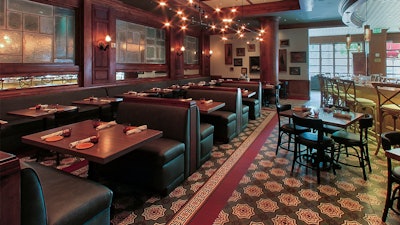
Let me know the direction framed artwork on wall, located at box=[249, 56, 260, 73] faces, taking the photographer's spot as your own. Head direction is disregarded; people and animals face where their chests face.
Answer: facing the viewer

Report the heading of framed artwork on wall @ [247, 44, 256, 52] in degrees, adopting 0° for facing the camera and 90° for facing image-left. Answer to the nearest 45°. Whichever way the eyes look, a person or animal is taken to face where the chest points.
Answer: approximately 0°

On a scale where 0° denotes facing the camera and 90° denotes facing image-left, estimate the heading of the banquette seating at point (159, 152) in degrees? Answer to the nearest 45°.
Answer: approximately 45°

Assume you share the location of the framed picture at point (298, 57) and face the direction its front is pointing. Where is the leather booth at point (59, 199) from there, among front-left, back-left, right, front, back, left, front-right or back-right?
front

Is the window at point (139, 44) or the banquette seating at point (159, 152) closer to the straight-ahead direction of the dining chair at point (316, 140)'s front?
the window

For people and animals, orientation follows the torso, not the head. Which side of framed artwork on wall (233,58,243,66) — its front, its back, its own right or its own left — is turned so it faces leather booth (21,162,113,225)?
front

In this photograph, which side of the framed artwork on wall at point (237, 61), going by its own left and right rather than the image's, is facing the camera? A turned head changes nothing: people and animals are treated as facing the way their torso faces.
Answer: front

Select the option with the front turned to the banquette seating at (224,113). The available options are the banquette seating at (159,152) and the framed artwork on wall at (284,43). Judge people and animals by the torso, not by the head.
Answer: the framed artwork on wall

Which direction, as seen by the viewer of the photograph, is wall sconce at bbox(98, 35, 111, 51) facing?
facing the viewer and to the right of the viewer

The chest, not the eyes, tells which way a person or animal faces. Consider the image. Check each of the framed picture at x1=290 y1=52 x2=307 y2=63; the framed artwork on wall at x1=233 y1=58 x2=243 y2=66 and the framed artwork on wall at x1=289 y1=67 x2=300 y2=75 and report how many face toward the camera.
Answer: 3
